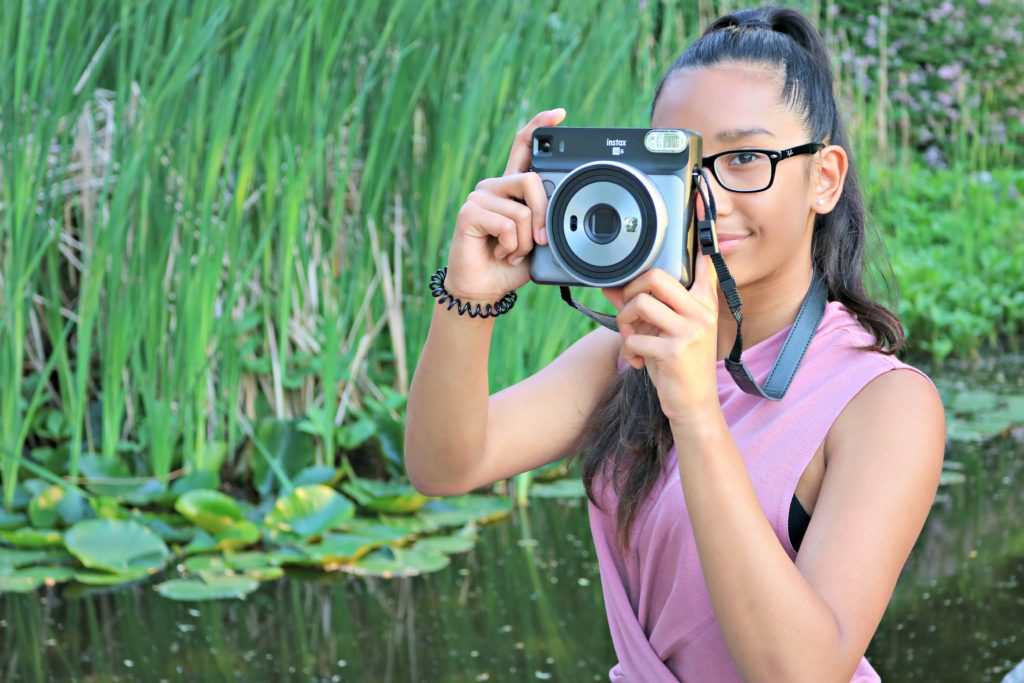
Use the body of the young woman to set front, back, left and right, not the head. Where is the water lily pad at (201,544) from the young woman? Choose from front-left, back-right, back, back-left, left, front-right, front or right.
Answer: right

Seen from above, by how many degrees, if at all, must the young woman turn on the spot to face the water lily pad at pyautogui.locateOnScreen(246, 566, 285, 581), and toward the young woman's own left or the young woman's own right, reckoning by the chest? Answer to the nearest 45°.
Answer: approximately 90° to the young woman's own right

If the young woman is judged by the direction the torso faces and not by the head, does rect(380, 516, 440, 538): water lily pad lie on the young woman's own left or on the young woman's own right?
on the young woman's own right

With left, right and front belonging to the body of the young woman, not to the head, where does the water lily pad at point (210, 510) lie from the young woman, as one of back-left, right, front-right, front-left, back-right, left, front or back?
right

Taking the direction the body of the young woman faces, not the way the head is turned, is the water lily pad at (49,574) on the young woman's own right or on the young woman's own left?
on the young woman's own right

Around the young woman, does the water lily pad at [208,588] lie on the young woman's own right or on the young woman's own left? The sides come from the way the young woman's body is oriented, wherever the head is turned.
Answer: on the young woman's own right

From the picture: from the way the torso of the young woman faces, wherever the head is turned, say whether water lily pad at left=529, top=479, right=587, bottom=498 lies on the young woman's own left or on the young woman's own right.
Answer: on the young woman's own right

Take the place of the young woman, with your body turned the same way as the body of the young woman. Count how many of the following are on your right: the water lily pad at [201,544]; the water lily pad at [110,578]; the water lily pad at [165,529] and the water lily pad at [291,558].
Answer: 4

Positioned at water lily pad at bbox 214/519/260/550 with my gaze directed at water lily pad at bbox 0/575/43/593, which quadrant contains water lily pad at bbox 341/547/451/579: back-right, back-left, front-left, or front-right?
back-left

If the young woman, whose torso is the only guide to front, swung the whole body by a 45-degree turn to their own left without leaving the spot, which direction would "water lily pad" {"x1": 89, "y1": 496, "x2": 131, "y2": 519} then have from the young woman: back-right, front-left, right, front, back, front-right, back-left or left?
back-right

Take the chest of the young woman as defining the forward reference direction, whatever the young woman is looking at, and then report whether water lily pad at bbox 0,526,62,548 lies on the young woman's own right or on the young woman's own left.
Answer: on the young woman's own right

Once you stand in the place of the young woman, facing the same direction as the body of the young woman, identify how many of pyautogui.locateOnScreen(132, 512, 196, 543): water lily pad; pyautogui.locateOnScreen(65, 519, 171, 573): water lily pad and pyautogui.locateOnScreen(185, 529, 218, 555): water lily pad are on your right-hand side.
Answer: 3

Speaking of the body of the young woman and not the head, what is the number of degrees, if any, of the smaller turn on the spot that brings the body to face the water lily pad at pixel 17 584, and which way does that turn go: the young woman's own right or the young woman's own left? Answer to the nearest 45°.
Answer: approximately 90° to the young woman's own right

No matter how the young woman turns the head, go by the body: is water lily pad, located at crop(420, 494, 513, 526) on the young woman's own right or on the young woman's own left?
on the young woman's own right

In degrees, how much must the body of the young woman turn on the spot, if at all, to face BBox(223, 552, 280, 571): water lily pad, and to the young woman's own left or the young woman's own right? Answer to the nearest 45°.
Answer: approximately 90° to the young woman's own right

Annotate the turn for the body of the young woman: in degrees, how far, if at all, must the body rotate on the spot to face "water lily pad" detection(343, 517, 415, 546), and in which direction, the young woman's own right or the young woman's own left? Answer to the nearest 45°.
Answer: approximately 90° to the young woman's own right

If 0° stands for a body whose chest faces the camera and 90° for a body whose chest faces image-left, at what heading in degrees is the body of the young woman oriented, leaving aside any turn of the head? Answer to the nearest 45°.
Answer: approximately 45°
